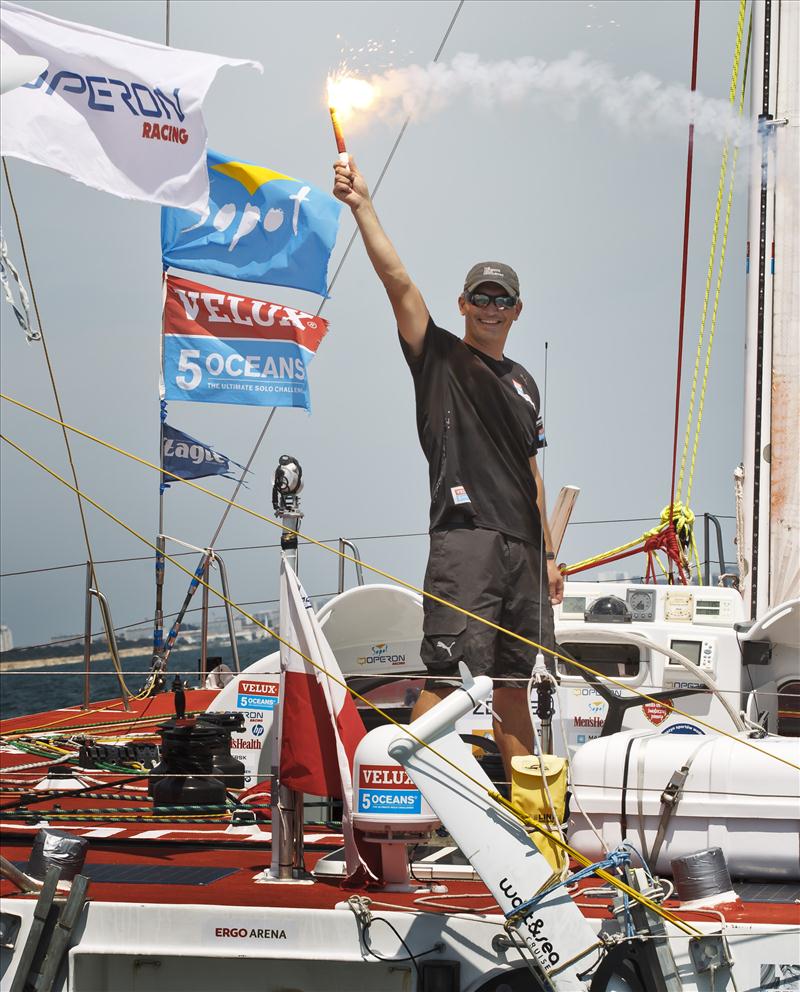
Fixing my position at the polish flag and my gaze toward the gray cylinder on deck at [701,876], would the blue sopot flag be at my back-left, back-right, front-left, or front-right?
back-left

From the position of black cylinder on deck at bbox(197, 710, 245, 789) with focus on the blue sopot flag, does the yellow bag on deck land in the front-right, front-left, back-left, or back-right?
back-right

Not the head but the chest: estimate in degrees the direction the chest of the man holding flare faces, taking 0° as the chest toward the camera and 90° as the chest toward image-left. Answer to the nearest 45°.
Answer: approximately 315°
